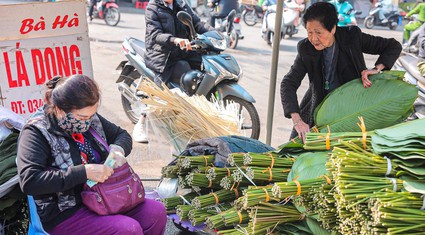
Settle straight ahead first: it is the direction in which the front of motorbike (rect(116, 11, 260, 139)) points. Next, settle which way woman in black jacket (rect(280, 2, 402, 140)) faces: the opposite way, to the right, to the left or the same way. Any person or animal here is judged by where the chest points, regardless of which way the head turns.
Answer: to the right

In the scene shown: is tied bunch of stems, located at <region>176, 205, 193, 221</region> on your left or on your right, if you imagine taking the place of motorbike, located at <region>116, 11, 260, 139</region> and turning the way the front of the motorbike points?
on your right

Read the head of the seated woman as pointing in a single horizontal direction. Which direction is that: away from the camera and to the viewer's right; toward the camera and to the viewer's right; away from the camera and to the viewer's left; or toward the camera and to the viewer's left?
toward the camera and to the viewer's right

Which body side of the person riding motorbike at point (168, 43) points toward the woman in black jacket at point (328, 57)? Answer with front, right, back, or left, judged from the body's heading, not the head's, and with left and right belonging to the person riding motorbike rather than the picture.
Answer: front

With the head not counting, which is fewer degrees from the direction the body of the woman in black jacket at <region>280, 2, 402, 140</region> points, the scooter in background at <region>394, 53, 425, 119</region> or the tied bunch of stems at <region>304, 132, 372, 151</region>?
the tied bunch of stems

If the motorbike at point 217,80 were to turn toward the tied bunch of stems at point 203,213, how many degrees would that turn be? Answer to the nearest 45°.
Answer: approximately 45° to its right

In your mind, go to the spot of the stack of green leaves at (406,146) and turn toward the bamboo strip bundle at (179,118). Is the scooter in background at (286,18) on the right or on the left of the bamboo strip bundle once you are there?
right

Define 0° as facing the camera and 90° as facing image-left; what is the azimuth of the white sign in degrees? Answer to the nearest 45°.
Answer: approximately 0°
